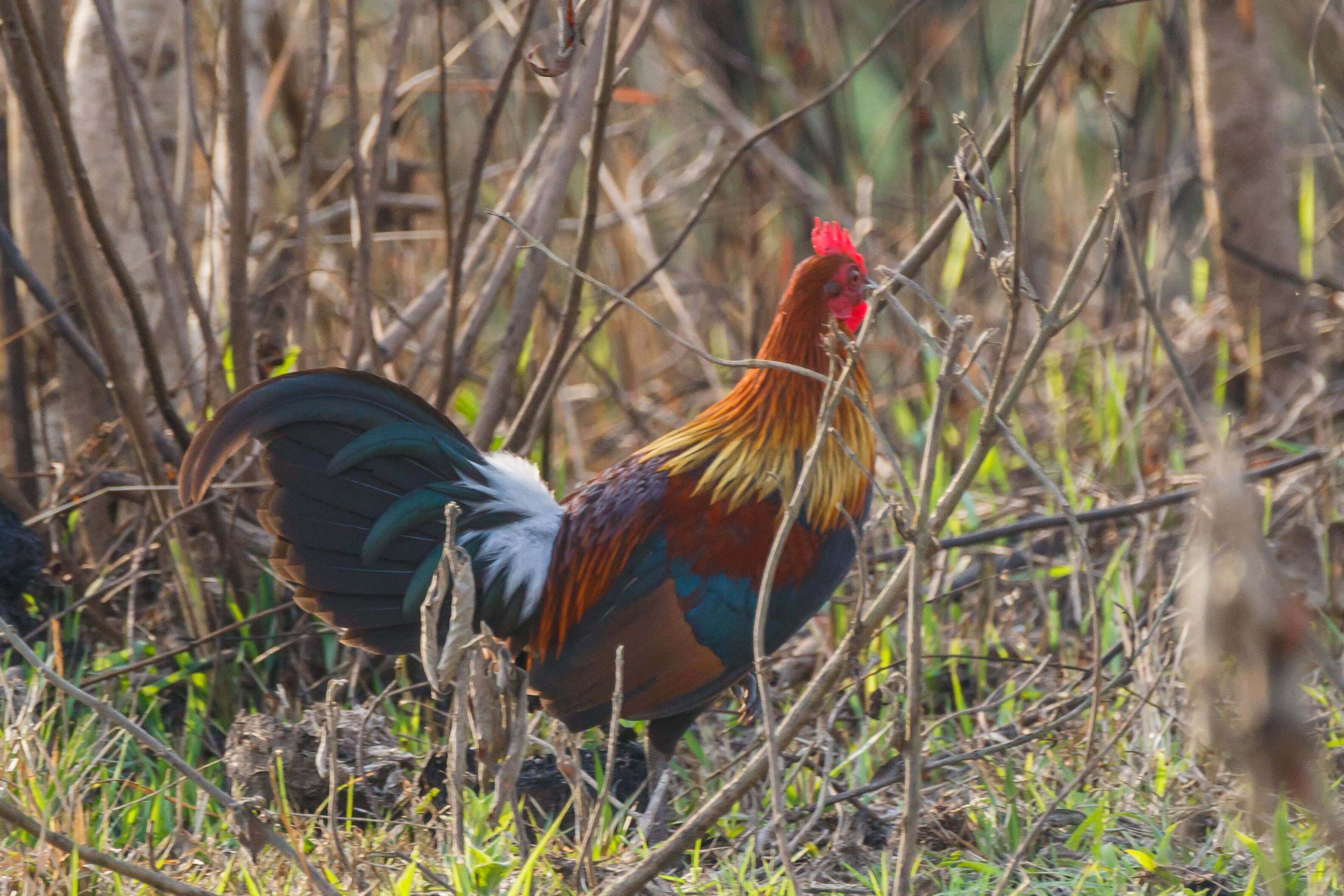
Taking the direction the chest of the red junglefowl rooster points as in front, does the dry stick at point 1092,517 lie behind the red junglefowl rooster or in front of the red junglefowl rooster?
in front

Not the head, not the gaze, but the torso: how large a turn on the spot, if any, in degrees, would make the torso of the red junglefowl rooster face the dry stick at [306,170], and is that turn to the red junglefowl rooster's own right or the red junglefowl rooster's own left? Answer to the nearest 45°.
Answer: approximately 135° to the red junglefowl rooster's own left

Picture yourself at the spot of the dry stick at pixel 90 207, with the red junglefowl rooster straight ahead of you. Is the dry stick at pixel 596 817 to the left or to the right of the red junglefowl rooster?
right

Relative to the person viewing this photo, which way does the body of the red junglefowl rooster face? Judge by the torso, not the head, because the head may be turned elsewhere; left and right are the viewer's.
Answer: facing to the right of the viewer

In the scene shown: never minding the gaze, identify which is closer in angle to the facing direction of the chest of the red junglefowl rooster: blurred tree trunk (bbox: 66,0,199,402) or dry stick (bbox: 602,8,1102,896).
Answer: the dry stick

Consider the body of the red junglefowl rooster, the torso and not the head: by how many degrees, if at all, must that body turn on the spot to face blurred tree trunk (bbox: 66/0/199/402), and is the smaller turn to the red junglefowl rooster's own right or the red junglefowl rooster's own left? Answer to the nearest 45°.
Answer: approximately 135° to the red junglefowl rooster's own left

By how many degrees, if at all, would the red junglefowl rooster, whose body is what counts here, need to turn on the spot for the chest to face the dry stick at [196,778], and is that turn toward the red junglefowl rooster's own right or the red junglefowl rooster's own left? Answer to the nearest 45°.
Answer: approximately 135° to the red junglefowl rooster's own right

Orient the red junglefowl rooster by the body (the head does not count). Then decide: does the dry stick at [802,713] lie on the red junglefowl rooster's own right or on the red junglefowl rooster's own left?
on the red junglefowl rooster's own right
